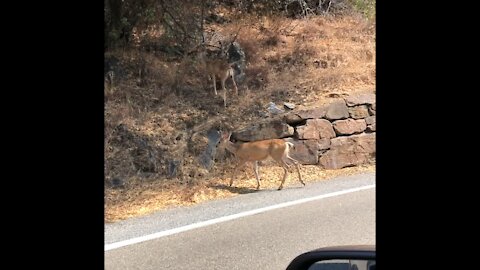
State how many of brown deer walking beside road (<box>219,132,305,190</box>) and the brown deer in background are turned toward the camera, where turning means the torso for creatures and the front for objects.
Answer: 0

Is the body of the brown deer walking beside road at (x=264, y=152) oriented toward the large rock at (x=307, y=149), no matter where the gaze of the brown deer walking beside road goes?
no

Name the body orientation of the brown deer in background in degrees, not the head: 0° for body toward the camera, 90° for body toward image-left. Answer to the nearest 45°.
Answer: approximately 135°

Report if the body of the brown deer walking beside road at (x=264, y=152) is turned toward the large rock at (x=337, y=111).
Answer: no

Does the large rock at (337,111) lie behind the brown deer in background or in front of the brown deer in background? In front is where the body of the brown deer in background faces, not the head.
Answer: behind

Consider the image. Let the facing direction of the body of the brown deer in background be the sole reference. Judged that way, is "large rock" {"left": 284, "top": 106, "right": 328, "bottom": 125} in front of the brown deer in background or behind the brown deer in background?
behind

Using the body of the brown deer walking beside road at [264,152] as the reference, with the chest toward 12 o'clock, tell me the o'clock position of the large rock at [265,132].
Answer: The large rock is roughly at 3 o'clock from the brown deer walking beside road.

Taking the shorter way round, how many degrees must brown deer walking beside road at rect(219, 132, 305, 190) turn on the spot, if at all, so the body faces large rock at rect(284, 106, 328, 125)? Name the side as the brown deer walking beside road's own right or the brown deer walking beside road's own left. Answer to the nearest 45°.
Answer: approximately 135° to the brown deer walking beside road's own right

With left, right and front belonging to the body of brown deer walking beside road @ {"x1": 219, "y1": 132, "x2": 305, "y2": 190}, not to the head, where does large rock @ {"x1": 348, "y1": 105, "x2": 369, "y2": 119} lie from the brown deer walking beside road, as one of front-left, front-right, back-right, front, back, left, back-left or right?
back-right

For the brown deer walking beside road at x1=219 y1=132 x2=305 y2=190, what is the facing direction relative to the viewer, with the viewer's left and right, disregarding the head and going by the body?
facing to the left of the viewer

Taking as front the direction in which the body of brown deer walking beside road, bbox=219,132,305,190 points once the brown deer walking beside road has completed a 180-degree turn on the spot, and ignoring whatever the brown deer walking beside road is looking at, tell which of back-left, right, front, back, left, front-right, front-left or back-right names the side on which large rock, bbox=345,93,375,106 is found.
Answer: front-left

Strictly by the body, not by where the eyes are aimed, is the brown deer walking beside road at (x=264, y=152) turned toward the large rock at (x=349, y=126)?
no

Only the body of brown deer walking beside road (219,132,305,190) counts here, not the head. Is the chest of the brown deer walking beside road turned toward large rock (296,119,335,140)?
no
